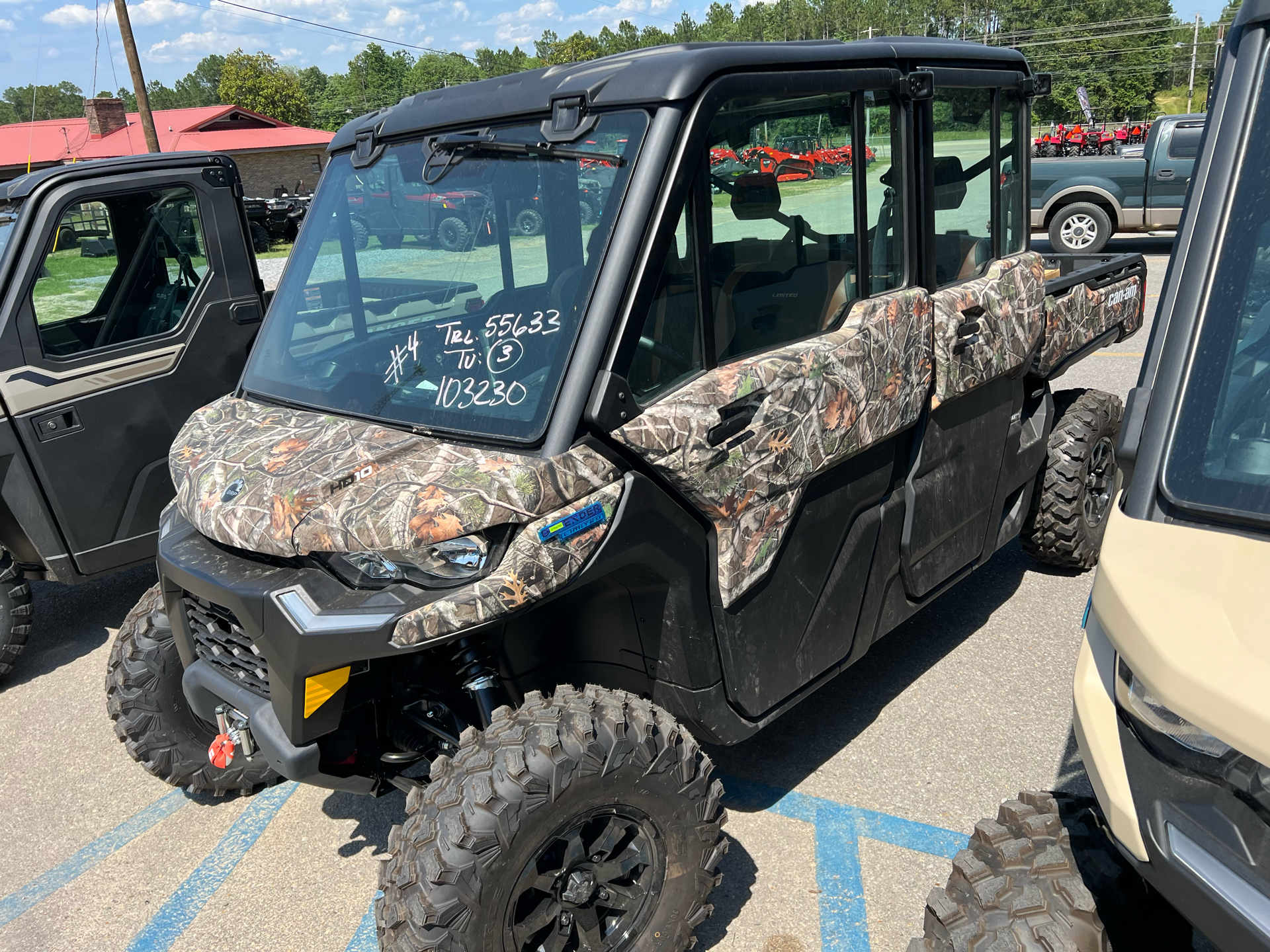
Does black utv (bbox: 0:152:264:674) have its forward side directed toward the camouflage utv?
no

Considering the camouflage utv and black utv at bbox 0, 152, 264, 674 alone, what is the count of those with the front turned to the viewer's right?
0

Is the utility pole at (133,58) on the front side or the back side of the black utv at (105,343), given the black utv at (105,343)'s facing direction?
on the back side

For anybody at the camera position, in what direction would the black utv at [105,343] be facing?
facing the viewer and to the left of the viewer

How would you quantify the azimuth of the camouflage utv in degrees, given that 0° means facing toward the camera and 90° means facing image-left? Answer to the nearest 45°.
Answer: approximately 45°

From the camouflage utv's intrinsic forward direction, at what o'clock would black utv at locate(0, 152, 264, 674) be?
The black utv is roughly at 3 o'clock from the camouflage utv.

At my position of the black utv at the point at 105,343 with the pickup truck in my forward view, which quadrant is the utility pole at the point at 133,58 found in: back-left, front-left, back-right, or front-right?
front-left

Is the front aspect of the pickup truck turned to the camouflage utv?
no

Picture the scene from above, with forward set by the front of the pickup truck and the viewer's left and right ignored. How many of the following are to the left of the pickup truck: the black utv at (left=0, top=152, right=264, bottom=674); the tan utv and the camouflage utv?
0

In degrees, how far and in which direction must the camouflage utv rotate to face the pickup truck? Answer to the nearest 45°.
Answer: approximately 180°

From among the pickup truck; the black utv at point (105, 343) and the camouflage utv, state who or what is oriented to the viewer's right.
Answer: the pickup truck

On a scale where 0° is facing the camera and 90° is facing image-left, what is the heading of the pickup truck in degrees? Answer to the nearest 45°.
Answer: approximately 270°

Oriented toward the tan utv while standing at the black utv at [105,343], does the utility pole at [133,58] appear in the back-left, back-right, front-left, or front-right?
back-left
